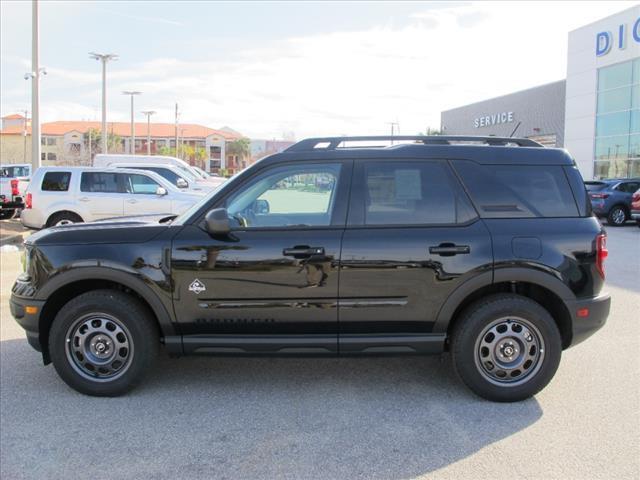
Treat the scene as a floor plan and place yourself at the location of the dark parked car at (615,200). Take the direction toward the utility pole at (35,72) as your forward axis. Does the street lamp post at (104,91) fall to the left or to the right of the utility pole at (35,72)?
right

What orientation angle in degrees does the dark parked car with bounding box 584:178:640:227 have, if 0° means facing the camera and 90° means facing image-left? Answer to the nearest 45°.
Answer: approximately 225°

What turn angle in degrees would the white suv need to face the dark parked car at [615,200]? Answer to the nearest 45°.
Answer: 0° — it already faces it

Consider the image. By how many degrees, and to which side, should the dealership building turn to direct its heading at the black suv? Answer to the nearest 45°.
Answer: approximately 45° to its left

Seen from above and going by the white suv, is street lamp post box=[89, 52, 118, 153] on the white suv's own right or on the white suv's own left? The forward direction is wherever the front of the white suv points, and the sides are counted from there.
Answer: on the white suv's own left

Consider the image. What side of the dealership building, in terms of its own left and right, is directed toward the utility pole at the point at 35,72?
front

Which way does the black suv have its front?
to the viewer's left

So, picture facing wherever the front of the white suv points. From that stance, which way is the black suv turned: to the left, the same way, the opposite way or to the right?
the opposite way

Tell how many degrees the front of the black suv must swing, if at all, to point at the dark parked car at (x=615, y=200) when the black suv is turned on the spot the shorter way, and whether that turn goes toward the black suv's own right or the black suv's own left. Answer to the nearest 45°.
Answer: approximately 135° to the black suv's own right

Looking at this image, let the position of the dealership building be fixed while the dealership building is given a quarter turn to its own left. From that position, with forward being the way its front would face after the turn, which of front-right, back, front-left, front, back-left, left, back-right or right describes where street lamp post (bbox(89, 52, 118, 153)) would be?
back-right

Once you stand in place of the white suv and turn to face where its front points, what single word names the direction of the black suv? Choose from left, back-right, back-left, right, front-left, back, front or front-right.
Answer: right

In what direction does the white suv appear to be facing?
to the viewer's right

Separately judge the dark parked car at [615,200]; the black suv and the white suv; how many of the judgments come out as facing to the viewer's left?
1

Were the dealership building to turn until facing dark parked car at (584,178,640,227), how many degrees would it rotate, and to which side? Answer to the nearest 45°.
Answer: approximately 45° to its left

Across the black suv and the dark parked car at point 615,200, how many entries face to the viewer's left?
1

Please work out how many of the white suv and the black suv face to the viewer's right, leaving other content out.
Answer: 1
